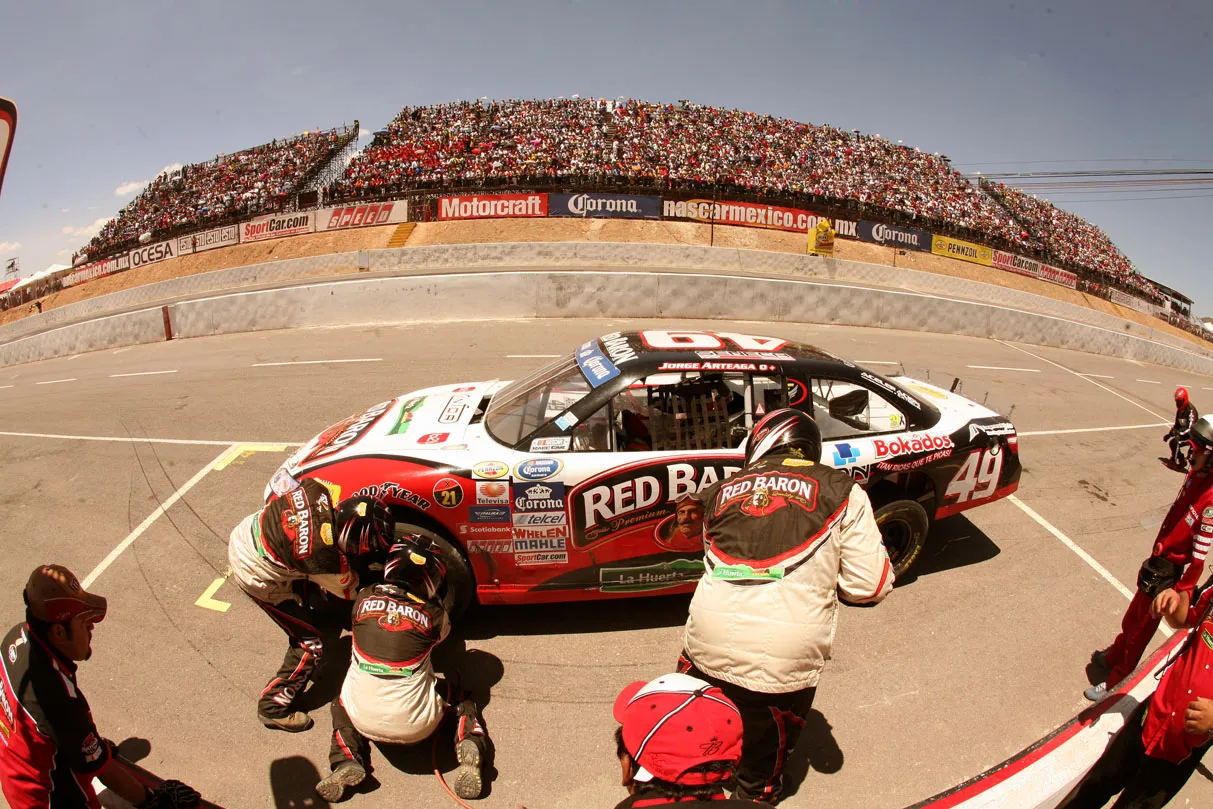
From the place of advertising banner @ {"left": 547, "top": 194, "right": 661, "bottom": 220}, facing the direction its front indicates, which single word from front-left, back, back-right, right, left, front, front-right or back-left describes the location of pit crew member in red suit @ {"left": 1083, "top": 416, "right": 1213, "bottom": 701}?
front

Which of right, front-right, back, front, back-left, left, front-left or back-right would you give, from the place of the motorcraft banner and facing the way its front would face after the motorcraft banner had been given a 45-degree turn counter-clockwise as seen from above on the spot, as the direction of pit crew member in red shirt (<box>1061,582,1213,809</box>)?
front-right

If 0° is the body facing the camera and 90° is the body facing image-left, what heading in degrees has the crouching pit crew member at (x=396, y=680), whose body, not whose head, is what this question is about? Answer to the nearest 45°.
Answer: approximately 180°

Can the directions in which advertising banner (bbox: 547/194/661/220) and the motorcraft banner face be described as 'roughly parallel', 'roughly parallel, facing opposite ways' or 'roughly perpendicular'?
roughly parallel

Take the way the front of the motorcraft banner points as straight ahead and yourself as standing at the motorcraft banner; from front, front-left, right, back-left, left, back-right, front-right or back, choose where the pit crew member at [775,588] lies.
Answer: front

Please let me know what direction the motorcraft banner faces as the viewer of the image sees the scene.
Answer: facing the viewer

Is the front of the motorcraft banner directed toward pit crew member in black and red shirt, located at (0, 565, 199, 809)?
yes

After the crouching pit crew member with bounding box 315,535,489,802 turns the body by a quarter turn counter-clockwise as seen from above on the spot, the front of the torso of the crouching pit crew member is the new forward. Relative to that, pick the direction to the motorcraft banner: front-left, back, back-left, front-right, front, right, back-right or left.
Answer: right

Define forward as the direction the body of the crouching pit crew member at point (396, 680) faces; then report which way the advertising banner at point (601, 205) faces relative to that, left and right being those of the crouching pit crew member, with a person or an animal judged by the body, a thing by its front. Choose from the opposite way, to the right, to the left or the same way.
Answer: the opposite way

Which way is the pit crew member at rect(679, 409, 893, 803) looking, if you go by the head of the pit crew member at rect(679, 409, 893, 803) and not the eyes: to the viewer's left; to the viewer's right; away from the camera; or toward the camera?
away from the camera

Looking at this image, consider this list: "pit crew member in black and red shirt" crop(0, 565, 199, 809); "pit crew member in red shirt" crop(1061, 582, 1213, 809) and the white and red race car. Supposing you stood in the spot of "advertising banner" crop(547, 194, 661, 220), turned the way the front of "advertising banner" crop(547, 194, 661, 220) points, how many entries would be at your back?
0

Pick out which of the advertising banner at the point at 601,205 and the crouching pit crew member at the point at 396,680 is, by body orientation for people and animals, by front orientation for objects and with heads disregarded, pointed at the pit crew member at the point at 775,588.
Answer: the advertising banner

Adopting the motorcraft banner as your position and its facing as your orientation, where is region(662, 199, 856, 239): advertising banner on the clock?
The advertising banner is roughly at 9 o'clock from the motorcraft banner.

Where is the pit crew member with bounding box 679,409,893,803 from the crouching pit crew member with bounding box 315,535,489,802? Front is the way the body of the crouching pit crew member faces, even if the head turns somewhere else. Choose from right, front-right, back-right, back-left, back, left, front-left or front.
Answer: back-right

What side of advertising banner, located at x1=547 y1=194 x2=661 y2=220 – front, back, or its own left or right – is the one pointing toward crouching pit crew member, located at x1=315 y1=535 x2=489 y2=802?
front

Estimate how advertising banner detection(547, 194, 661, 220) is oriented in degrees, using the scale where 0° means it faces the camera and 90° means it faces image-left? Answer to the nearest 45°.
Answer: approximately 0°

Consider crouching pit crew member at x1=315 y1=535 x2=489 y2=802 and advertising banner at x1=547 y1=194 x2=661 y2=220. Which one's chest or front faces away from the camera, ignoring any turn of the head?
the crouching pit crew member

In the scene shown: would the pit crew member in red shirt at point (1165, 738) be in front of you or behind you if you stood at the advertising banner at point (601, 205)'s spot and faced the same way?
in front

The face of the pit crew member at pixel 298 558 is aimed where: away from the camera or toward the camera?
away from the camera

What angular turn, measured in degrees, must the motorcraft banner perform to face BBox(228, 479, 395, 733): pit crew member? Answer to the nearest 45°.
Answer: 0° — it already faces them
